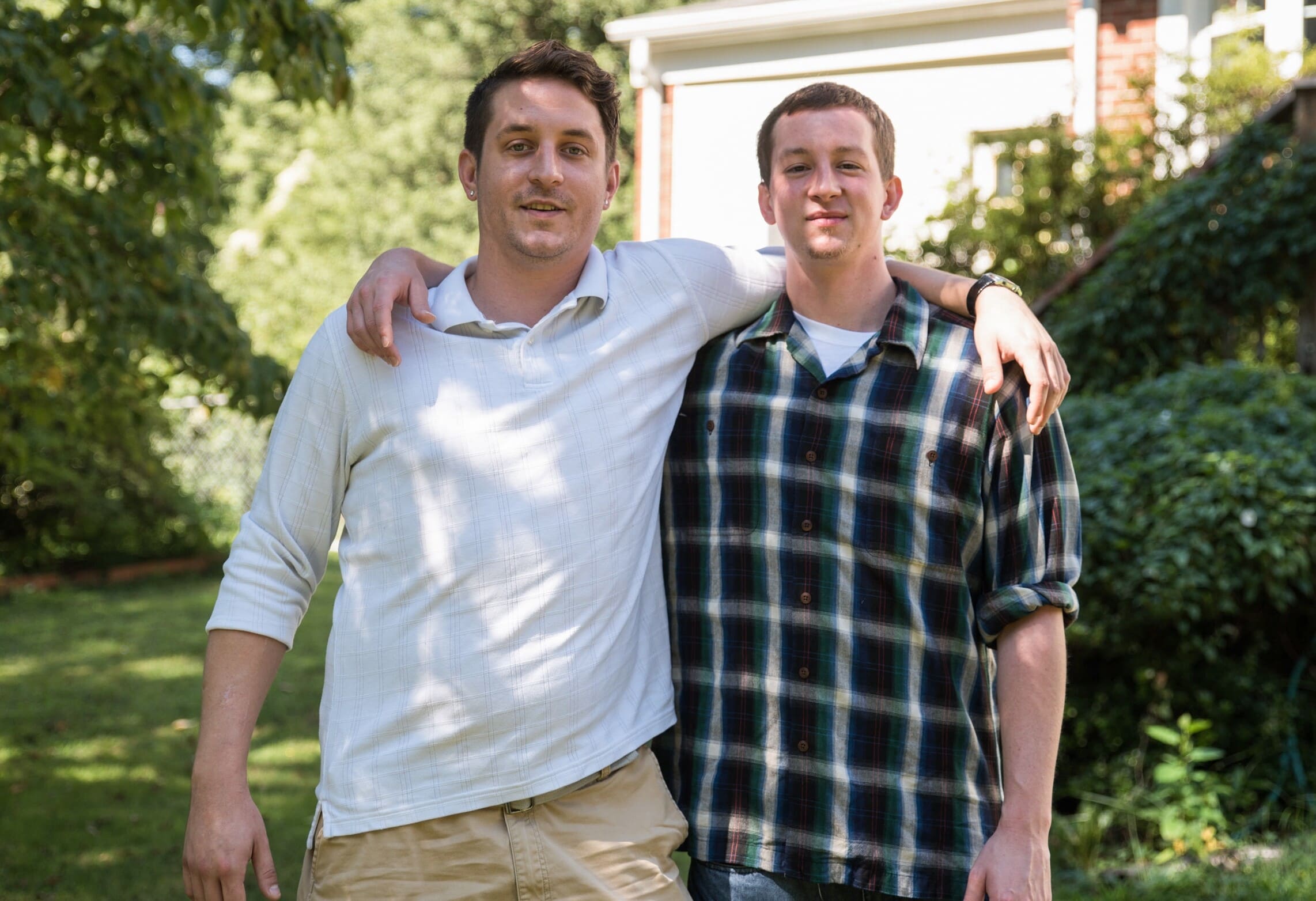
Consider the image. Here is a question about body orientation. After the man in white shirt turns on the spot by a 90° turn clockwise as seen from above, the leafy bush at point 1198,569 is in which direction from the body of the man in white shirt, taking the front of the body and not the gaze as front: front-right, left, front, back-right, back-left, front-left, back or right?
back-right

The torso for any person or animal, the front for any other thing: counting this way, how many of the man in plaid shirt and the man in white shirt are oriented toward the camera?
2

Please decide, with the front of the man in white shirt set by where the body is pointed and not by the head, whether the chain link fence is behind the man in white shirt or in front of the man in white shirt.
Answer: behind

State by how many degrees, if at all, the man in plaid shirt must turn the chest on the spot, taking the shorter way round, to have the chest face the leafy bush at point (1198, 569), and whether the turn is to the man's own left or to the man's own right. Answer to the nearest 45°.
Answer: approximately 135° to the man's own left

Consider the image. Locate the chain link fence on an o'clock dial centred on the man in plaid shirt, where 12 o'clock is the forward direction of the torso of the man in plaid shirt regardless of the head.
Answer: The chain link fence is roughly at 5 o'clock from the man in plaid shirt.

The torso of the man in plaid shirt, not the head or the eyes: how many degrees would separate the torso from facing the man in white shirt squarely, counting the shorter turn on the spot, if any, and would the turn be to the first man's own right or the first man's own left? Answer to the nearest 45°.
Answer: approximately 90° to the first man's own right

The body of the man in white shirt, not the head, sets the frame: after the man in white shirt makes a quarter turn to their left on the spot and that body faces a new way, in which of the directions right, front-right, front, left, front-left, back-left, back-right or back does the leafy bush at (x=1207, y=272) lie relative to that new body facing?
front-left

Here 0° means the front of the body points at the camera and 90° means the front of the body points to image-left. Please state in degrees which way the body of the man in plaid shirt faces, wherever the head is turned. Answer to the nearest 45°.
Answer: approximately 0°

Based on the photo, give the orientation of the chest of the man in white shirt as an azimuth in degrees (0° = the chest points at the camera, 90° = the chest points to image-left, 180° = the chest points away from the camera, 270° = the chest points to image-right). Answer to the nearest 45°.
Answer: approximately 0°

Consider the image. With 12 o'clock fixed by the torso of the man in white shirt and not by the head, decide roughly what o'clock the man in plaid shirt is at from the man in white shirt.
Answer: The man in plaid shirt is roughly at 9 o'clock from the man in white shirt.
